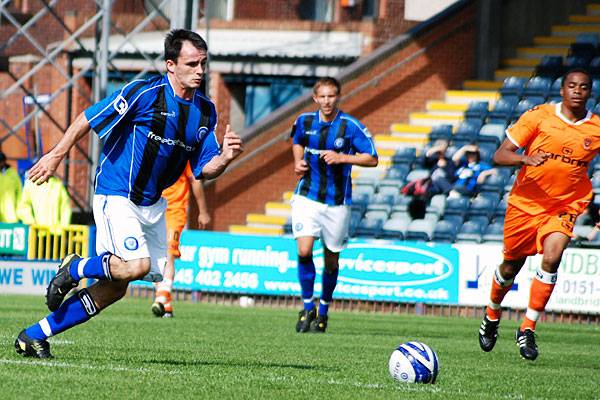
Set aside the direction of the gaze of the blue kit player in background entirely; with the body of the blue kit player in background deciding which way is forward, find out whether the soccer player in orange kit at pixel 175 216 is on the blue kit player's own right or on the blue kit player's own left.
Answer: on the blue kit player's own right

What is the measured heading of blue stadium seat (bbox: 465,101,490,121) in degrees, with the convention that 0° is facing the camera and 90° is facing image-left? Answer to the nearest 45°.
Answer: approximately 45°

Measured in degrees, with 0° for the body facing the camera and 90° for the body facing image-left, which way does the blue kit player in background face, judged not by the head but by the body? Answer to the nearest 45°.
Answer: approximately 0°

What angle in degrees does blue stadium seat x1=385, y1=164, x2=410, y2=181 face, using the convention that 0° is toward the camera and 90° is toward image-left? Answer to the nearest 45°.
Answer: approximately 45°

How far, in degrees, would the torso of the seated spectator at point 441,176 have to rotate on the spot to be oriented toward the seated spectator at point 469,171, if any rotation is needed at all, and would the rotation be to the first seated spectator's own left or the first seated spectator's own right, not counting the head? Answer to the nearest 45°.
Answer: approximately 135° to the first seated spectator's own left

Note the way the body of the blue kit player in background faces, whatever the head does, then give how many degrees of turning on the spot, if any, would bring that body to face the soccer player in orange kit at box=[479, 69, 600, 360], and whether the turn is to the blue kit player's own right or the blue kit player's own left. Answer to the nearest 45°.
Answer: approximately 45° to the blue kit player's own left
